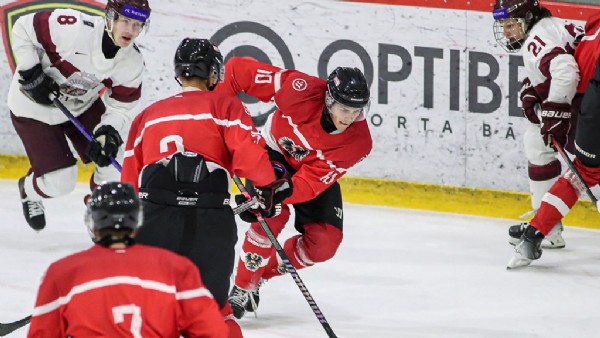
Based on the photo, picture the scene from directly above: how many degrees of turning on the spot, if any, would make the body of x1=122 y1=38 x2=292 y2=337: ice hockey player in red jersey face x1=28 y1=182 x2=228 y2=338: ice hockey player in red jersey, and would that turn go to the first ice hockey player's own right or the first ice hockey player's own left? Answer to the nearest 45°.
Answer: approximately 180°

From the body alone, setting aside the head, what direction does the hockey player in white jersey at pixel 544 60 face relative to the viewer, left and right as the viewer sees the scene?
facing to the left of the viewer

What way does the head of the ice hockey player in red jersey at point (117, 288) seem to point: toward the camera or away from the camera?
away from the camera

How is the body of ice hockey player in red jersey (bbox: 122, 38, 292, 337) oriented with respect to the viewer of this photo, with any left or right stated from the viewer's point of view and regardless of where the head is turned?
facing away from the viewer

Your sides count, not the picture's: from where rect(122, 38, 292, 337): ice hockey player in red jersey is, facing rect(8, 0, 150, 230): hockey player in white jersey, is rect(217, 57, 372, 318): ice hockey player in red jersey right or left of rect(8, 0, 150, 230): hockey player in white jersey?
right

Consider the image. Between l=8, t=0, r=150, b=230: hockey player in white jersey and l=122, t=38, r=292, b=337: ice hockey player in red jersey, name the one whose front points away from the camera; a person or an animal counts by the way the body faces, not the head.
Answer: the ice hockey player in red jersey

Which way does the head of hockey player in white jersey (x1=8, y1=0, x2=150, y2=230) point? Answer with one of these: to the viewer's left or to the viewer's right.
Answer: to the viewer's right

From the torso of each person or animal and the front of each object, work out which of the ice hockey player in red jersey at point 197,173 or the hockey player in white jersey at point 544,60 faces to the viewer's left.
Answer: the hockey player in white jersey

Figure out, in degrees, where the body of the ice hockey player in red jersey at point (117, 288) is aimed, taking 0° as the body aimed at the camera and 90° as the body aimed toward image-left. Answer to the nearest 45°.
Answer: approximately 180°
